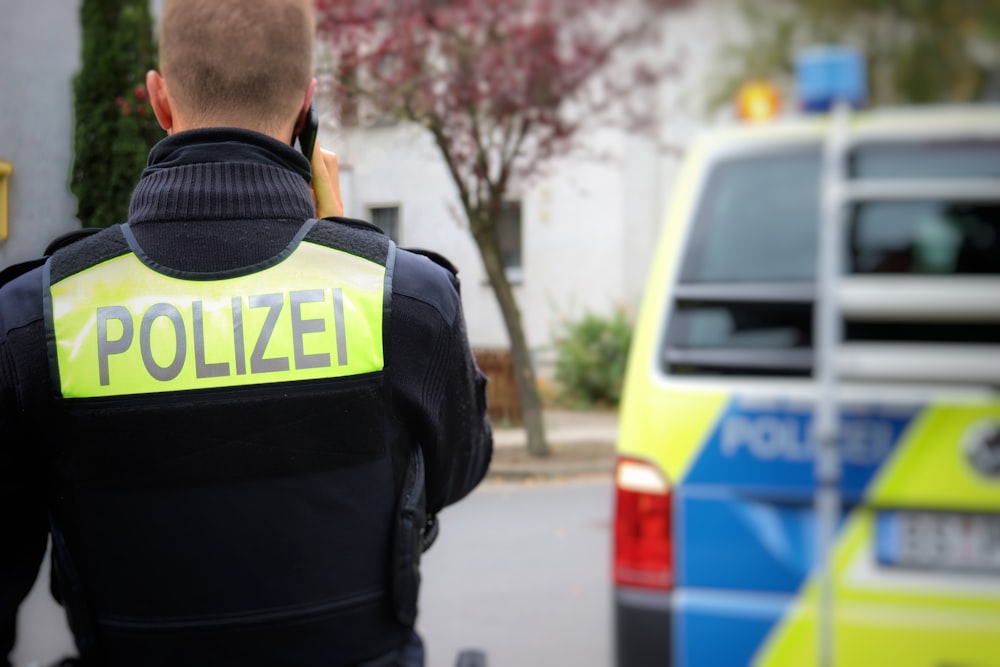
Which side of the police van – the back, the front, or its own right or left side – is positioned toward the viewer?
back

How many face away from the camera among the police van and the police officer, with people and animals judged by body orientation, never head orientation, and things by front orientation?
2

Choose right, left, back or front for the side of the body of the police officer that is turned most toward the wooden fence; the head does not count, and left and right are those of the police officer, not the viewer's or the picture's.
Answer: front

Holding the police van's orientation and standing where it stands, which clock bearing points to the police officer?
The police officer is roughly at 7 o'clock from the police van.

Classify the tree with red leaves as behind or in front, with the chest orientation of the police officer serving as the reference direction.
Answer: in front

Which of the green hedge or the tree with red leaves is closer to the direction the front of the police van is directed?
the tree with red leaves

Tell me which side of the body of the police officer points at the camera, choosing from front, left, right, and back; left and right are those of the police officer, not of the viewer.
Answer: back

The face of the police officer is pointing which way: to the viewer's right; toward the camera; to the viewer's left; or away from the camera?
away from the camera

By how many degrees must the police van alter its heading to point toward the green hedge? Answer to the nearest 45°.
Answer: approximately 90° to its left

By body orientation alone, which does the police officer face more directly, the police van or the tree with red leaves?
the tree with red leaves

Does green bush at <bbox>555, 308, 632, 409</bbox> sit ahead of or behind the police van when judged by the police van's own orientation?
ahead
